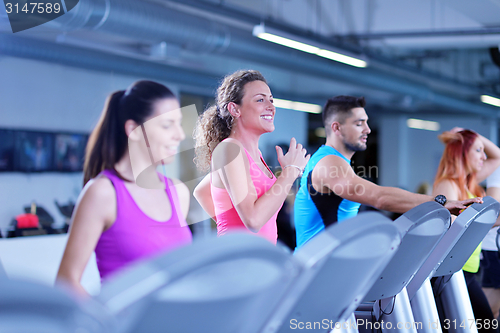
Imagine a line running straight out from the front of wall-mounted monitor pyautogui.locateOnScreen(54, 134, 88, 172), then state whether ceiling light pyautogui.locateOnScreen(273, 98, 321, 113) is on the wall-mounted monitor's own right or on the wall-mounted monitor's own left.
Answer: on the wall-mounted monitor's own left

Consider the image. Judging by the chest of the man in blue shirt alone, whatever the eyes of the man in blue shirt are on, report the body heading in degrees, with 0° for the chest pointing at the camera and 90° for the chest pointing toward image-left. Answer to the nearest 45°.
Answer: approximately 270°

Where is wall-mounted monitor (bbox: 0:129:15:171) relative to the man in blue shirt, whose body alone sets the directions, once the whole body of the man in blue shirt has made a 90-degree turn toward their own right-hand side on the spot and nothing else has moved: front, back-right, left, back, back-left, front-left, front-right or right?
back-right

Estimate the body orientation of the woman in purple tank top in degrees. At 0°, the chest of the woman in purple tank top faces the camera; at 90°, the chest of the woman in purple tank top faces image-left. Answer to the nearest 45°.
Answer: approximately 315°

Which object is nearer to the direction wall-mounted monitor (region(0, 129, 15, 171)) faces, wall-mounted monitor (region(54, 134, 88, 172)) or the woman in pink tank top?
the woman in pink tank top

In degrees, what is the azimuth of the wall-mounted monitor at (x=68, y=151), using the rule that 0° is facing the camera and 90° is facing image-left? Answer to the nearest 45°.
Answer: approximately 0°

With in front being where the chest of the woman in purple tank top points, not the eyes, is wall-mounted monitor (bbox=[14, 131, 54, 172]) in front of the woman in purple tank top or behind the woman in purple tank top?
behind

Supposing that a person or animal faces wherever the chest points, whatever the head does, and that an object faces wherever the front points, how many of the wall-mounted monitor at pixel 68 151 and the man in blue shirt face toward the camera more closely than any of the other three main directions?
1

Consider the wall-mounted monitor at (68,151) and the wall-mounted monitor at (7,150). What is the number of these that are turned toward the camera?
2

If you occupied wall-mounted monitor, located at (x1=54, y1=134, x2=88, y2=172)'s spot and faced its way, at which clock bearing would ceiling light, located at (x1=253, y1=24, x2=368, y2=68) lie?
The ceiling light is roughly at 11 o'clock from the wall-mounted monitor.

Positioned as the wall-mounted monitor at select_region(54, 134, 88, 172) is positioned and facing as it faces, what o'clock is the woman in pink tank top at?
The woman in pink tank top is roughly at 12 o'clock from the wall-mounted monitor.
